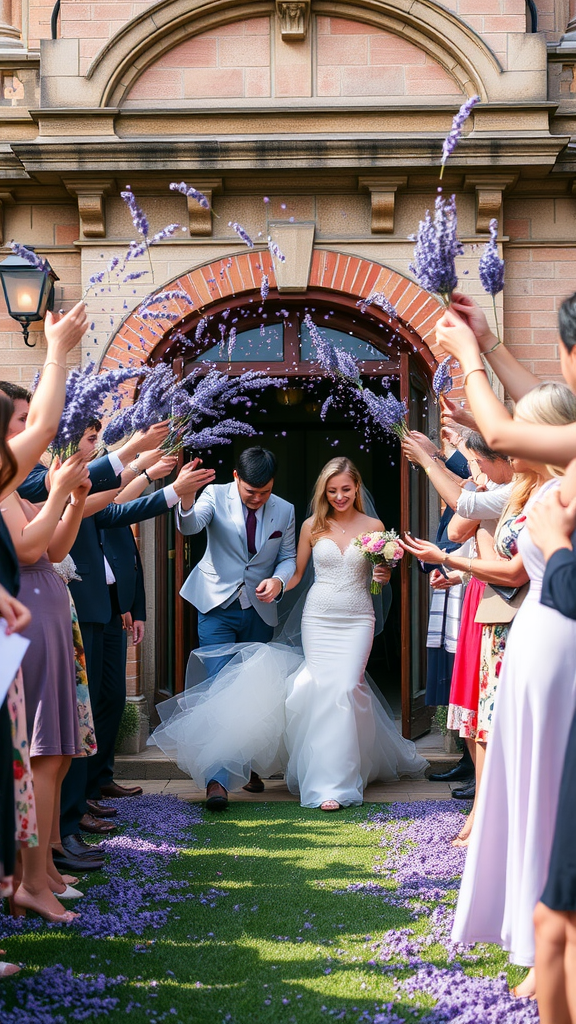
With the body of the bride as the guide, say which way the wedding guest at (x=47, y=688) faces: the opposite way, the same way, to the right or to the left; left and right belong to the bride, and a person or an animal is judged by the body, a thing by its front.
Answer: to the left

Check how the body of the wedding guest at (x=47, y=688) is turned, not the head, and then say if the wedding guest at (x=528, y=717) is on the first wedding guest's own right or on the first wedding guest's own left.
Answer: on the first wedding guest's own right

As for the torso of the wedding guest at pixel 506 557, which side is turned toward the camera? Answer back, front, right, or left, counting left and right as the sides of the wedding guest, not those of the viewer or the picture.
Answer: left

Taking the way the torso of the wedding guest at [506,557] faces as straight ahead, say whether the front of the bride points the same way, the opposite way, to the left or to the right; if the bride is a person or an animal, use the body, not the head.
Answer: to the left

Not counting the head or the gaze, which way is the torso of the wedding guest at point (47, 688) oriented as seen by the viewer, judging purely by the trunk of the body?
to the viewer's right

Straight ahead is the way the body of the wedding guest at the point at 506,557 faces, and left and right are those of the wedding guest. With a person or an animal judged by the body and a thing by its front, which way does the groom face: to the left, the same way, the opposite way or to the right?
to the left

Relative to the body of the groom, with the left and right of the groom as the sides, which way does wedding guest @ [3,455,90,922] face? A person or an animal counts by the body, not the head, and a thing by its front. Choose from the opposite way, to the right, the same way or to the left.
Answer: to the left

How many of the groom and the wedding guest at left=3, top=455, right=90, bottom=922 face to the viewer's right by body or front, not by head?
1

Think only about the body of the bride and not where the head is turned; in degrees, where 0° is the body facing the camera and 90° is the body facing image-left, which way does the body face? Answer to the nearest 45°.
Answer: approximately 0°

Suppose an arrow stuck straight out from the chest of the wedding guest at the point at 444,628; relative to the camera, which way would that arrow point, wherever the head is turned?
to the viewer's left

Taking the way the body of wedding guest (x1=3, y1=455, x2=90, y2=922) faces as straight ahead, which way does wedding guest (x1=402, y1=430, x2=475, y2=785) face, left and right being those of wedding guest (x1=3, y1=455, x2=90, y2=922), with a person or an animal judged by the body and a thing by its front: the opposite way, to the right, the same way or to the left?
the opposite way

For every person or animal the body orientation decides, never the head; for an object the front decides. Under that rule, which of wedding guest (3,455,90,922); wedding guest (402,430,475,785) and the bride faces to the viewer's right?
wedding guest (3,455,90,922)
